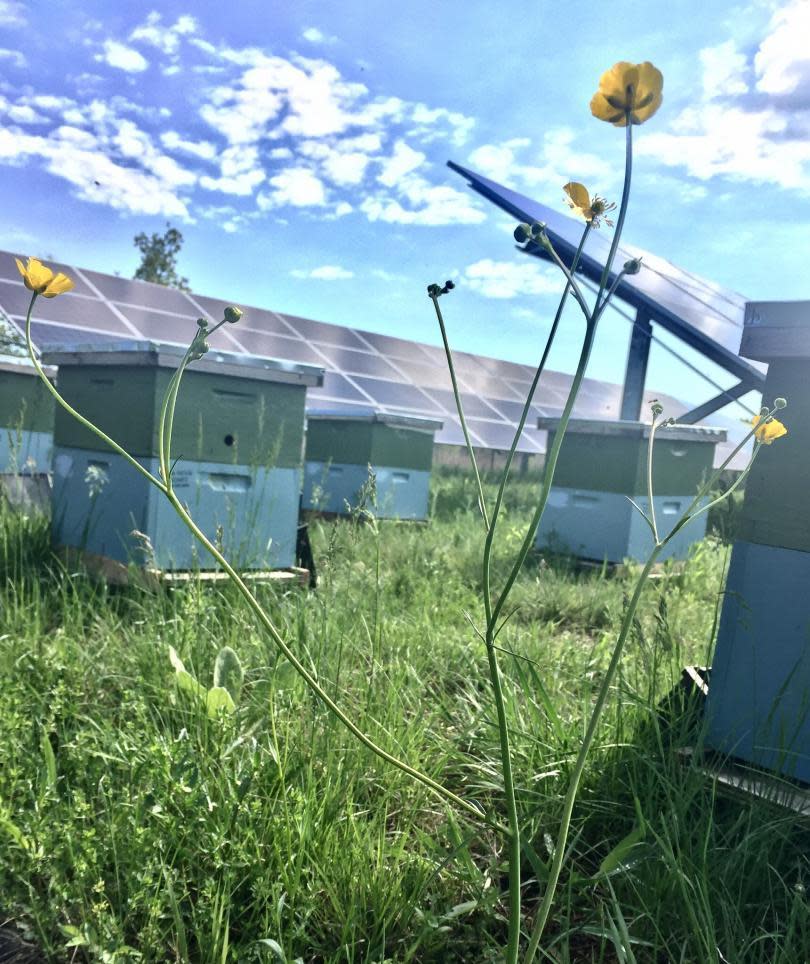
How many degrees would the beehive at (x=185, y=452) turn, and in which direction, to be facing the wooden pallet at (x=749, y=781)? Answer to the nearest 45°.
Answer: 0° — it already faces it

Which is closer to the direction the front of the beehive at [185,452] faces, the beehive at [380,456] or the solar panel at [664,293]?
the solar panel

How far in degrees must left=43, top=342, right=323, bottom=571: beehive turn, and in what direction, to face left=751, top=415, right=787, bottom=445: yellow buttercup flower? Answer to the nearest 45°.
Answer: approximately 45° to its right

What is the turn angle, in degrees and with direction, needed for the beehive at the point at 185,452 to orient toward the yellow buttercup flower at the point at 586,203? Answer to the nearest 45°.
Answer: approximately 45° to its right

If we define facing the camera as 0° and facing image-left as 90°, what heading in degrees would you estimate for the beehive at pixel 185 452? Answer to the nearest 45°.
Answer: approximately 315°

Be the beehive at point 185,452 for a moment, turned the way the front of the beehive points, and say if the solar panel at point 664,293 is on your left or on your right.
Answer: on your left

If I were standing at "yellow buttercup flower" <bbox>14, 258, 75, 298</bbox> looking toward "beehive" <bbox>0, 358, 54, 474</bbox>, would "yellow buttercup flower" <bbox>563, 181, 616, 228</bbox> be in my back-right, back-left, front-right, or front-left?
back-right

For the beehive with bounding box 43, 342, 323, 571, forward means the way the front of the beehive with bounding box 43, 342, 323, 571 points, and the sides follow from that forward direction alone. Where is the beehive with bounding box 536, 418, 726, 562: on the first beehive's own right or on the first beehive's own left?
on the first beehive's own left

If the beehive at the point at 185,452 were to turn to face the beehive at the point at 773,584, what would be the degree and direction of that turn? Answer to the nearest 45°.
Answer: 0° — it already faces it

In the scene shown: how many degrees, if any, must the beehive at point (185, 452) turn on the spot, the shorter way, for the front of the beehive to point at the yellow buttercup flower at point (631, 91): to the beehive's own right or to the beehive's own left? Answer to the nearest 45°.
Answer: approximately 45° to the beehive's own right
